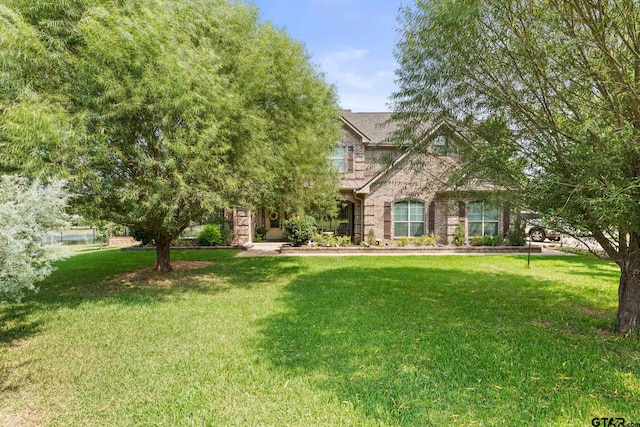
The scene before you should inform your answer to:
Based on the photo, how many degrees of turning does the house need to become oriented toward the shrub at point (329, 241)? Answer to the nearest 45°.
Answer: approximately 45° to its right

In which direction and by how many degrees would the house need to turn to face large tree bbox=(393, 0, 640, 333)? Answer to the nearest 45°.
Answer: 0° — it already faces it

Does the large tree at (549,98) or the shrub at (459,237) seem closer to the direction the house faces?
the large tree

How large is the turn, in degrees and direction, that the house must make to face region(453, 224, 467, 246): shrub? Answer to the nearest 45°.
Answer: approximately 90° to its left

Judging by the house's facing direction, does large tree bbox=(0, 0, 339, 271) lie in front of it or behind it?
in front

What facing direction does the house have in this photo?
toward the camera

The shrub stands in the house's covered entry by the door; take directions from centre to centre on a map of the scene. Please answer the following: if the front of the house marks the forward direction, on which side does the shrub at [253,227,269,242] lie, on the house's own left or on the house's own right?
on the house's own right

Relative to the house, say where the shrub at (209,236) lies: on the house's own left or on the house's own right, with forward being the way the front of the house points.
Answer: on the house's own right
